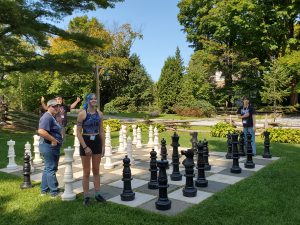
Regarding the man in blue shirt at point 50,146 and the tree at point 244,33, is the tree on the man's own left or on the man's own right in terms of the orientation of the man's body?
on the man's own left

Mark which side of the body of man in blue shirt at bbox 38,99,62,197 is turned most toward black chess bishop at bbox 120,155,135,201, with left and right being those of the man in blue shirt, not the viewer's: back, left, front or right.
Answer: front

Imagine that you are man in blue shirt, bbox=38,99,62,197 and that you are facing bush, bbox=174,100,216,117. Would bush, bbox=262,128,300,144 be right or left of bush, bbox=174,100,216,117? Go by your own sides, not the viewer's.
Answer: right

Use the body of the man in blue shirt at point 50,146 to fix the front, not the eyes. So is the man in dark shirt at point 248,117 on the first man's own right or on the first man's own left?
on the first man's own left

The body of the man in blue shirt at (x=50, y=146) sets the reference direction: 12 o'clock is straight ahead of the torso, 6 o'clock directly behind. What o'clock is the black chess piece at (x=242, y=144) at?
The black chess piece is roughly at 10 o'clock from the man in blue shirt.

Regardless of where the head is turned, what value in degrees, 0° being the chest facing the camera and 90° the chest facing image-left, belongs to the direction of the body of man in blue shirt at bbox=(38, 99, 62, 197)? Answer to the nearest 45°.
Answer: approximately 315°

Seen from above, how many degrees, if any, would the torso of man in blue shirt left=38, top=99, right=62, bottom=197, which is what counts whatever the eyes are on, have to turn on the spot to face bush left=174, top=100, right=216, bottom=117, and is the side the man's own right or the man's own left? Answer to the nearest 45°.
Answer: approximately 90° to the man's own left
